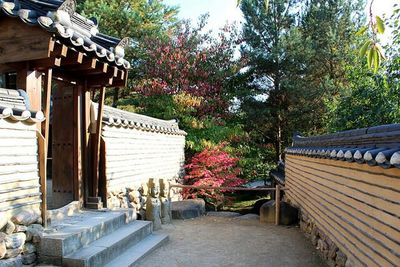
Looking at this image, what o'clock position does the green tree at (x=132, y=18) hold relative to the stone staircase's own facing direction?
The green tree is roughly at 8 o'clock from the stone staircase.

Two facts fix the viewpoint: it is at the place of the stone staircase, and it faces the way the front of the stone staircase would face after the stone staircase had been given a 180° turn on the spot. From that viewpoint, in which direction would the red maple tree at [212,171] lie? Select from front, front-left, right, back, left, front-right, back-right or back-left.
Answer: right

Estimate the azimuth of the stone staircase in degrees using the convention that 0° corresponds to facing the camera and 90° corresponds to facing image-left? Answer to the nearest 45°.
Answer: approximately 315°
